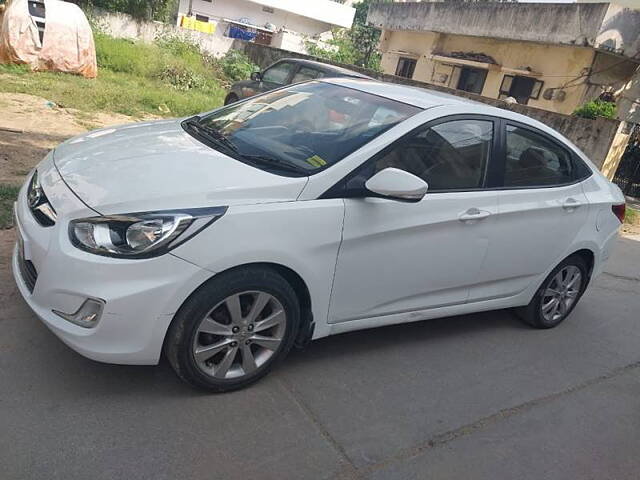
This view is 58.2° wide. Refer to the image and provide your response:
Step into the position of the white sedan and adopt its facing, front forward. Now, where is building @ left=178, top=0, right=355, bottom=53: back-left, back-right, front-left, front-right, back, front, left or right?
back-right

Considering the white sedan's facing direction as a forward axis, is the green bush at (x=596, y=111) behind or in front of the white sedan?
behind

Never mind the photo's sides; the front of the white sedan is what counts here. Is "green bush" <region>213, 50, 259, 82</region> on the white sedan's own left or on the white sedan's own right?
on the white sedan's own right

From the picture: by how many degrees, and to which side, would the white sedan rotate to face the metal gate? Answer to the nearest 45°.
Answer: approximately 180°

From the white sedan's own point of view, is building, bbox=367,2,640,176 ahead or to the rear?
to the rear

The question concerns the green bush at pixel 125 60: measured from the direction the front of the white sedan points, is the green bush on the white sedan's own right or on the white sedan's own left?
on the white sedan's own right

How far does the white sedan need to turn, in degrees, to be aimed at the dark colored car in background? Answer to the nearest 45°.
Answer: approximately 135° to its right

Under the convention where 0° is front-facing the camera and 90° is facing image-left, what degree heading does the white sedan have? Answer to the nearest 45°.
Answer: approximately 45°
